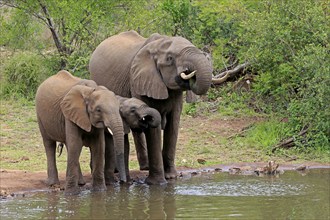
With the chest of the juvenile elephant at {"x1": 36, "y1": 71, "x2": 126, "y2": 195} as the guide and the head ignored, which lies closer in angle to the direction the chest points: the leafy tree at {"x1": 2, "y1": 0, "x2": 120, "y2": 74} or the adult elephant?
the adult elephant

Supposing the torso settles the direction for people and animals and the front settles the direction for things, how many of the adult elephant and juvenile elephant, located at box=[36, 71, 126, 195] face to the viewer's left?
0

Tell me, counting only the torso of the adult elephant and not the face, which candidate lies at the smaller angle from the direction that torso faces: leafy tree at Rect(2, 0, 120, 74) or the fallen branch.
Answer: the fallen branch

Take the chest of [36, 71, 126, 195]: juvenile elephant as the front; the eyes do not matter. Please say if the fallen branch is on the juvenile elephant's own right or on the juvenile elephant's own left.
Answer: on the juvenile elephant's own left

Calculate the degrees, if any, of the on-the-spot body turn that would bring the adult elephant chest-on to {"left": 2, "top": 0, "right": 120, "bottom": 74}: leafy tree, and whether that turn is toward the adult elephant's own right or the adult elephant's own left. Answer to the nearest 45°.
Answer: approximately 135° to the adult elephant's own left

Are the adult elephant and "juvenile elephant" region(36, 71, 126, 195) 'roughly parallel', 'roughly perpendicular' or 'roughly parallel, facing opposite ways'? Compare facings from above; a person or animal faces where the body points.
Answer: roughly parallel

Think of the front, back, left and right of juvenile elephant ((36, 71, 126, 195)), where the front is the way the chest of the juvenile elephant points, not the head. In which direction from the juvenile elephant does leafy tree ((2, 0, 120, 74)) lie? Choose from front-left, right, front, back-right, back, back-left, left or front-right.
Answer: back-left

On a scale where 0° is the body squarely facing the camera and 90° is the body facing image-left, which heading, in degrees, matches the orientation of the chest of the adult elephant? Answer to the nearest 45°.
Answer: approximately 315°

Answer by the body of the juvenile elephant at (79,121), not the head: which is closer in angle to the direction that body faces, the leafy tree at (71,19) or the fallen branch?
the fallen branch
